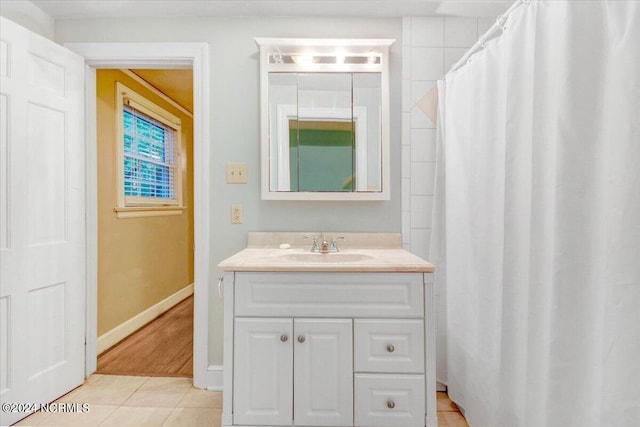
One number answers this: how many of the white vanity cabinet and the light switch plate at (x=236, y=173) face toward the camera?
2

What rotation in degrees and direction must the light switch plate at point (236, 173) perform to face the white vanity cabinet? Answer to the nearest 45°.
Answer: approximately 45° to its left

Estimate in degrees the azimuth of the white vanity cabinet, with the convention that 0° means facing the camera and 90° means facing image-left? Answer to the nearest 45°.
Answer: approximately 0°

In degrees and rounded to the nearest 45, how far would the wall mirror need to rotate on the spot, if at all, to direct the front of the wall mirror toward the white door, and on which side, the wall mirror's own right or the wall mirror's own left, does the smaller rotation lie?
approximately 90° to the wall mirror's own right

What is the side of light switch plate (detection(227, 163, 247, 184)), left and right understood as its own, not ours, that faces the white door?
right

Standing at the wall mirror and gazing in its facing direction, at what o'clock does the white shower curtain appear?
The white shower curtain is roughly at 11 o'clock from the wall mirror.

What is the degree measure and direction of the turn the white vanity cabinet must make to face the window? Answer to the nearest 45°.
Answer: approximately 135° to its right

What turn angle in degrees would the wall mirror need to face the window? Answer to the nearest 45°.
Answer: approximately 135° to its right

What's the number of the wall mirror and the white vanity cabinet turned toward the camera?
2
